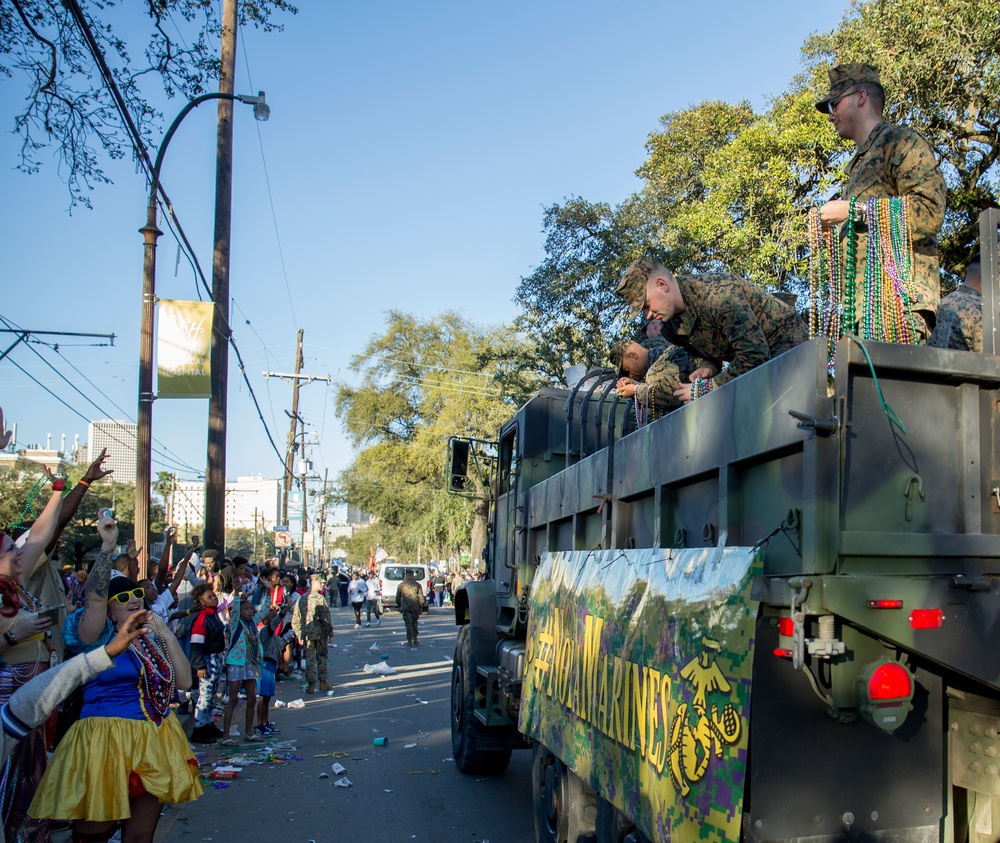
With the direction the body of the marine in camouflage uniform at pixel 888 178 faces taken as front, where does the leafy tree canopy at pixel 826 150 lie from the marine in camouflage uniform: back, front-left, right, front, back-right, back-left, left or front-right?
right

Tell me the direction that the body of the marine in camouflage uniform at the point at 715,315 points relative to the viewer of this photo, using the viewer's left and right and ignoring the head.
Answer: facing to the left of the viewer

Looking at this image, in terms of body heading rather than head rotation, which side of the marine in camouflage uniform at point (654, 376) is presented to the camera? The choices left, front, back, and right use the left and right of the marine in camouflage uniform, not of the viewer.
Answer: left

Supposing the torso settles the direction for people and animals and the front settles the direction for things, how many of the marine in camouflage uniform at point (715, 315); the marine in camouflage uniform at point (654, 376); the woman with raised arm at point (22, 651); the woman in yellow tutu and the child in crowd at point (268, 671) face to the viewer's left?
2

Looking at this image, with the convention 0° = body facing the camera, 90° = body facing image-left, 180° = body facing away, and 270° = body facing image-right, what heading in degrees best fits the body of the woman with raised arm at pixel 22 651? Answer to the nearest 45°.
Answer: approximately 270°

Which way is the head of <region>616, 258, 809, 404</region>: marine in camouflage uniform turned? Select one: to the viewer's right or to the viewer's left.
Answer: to the viewer's left

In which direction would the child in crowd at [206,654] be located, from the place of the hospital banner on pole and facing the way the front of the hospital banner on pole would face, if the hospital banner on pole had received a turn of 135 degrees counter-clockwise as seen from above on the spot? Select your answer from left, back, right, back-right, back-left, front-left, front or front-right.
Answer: back-right

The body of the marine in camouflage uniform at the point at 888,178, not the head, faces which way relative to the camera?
to the viewer's left

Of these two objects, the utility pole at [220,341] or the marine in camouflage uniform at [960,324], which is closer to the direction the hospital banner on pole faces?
the marine in camouflage uniform

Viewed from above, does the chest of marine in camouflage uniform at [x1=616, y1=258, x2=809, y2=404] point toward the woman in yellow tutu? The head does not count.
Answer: yes

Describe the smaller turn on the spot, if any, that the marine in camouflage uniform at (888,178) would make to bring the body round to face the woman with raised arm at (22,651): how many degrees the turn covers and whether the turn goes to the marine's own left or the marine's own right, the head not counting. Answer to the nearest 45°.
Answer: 0° — they already face them

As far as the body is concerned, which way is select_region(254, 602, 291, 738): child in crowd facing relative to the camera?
to the viewer's right

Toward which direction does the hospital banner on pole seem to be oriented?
toward the camera
